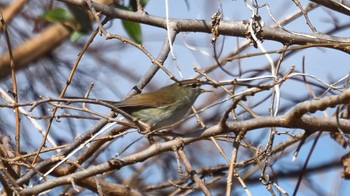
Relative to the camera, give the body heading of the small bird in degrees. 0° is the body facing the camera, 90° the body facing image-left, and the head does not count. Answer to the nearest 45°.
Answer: approximately 270°
